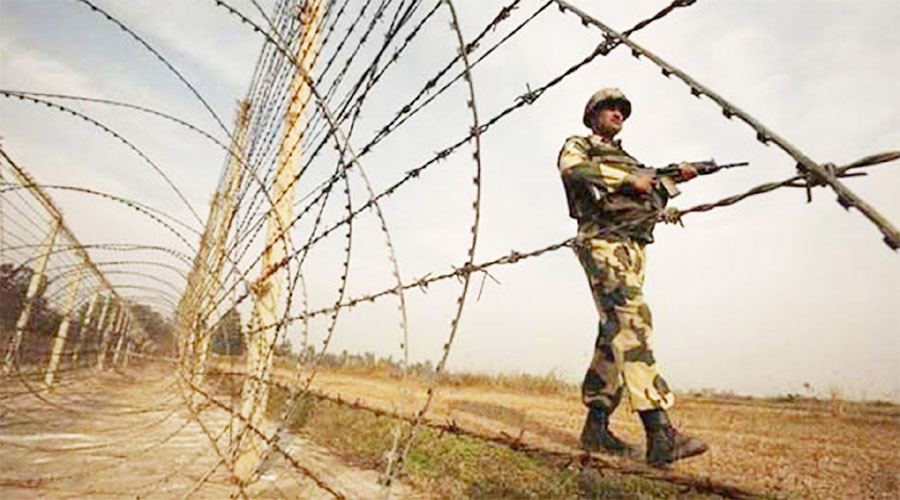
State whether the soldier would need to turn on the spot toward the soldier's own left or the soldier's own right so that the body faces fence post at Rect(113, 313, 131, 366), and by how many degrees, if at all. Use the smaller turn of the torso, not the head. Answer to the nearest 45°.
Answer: approximately 180°

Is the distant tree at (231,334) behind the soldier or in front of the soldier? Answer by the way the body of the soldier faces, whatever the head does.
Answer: behind

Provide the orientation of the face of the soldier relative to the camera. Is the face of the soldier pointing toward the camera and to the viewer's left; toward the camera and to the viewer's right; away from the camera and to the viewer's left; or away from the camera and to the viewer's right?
toward the camera and to the viewer's right

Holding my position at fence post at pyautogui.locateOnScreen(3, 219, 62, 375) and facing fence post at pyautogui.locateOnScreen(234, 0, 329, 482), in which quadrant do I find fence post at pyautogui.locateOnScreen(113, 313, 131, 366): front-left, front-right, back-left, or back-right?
back-left

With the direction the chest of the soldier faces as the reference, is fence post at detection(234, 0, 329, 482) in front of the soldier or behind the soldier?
behind

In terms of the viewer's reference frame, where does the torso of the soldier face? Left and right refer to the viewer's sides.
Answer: facing the viewer and to the right of the viewer

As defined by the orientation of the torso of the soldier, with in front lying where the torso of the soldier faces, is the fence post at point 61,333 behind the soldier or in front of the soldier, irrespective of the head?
behind
